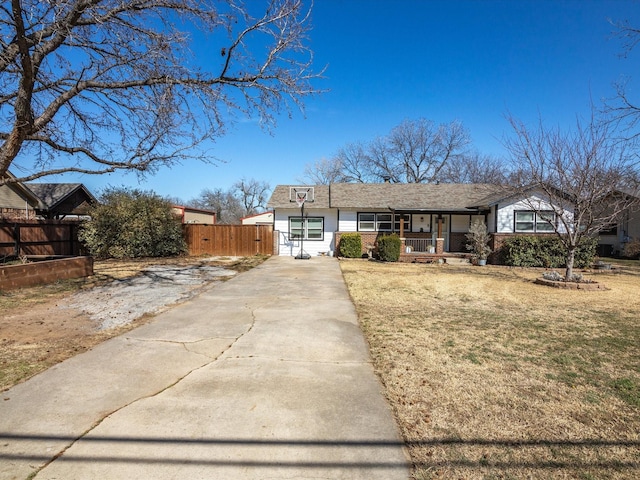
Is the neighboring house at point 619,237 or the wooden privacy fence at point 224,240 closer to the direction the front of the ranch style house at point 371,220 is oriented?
the wooden privacy fence

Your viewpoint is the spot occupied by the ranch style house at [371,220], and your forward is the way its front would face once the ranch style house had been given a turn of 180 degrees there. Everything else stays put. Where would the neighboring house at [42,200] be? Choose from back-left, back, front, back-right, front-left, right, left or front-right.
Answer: left

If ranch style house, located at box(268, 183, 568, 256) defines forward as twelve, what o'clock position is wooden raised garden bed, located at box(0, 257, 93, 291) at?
The wooden raised garden bed is roughly at 1 o'clock from the ranch style house.

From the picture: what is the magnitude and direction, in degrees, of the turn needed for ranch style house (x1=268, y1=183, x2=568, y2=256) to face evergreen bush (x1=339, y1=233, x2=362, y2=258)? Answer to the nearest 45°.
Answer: approximately 45° to its right

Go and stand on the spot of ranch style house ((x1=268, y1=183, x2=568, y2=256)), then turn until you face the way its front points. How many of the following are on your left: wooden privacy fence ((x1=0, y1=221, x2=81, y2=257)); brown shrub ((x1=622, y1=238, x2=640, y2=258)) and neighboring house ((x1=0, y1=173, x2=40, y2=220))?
1

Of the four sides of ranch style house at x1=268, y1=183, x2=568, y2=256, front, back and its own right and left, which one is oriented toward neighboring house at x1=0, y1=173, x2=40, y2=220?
right

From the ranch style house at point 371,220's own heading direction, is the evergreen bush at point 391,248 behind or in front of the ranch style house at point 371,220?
in front

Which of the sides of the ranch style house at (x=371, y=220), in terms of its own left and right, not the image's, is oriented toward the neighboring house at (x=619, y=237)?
left

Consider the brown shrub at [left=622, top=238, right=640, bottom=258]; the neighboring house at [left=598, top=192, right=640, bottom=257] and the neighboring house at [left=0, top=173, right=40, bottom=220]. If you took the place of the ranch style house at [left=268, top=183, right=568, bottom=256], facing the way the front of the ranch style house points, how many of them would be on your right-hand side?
1

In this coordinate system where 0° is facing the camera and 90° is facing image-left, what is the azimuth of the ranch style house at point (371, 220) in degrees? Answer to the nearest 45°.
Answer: approximately 0°

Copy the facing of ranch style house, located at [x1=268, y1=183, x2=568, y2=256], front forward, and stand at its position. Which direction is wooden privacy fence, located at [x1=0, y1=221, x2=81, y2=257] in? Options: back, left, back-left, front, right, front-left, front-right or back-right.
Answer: front-right

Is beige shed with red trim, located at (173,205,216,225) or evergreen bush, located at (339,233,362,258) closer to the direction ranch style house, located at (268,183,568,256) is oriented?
the evergreen bush

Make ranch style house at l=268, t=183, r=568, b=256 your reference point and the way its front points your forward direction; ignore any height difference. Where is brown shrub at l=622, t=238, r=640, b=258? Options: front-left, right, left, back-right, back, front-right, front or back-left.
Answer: left

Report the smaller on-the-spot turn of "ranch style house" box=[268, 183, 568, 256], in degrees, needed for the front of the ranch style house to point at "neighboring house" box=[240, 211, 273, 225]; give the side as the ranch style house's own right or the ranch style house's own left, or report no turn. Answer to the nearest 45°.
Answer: approximately 135° to the ranch style house's own right
